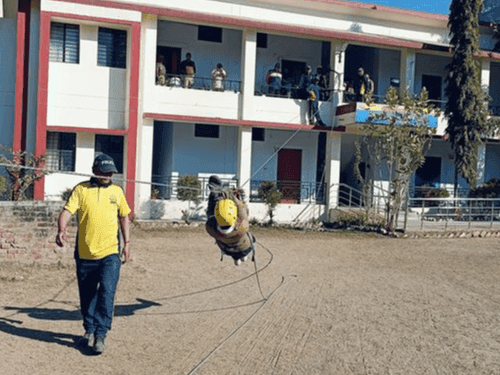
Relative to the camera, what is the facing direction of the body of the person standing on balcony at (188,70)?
toward the camera

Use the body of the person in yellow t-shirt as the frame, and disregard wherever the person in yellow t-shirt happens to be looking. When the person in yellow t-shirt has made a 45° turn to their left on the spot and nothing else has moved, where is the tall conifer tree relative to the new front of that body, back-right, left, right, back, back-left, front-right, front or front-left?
left

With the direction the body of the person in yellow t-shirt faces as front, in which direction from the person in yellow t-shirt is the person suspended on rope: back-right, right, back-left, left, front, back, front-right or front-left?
back-left

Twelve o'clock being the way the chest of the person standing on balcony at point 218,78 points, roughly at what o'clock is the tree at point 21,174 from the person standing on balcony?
The tree is roughly at 2 o'clock from the person standing on balcony.

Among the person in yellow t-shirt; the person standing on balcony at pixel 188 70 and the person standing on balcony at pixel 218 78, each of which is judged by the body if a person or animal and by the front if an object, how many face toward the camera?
3

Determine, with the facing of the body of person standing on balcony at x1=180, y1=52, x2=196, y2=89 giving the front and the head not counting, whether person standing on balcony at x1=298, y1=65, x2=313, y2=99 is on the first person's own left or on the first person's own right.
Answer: on the first person's own left

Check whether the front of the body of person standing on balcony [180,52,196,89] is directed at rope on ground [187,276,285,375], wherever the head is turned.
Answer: yes

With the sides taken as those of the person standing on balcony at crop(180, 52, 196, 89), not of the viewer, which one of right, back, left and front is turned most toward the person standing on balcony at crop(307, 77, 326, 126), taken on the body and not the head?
left

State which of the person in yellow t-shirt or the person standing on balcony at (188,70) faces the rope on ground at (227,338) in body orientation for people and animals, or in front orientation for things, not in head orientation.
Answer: the person standing on balcony

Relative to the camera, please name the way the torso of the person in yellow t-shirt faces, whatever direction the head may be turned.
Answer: toward the camera

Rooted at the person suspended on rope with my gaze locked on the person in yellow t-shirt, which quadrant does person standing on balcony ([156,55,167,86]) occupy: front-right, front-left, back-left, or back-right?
back-right
